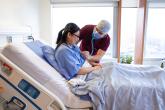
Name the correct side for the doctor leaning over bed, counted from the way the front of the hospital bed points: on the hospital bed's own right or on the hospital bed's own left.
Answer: on the hospital bed's own left

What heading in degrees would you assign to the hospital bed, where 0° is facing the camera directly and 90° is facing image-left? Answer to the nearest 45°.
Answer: approximately 270°

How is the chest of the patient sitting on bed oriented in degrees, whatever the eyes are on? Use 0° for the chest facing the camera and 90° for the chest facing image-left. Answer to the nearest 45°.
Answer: approximately 270°

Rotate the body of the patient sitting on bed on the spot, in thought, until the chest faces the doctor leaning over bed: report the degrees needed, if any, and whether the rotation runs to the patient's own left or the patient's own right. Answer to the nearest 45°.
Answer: approximately 90° to the patient's own left
